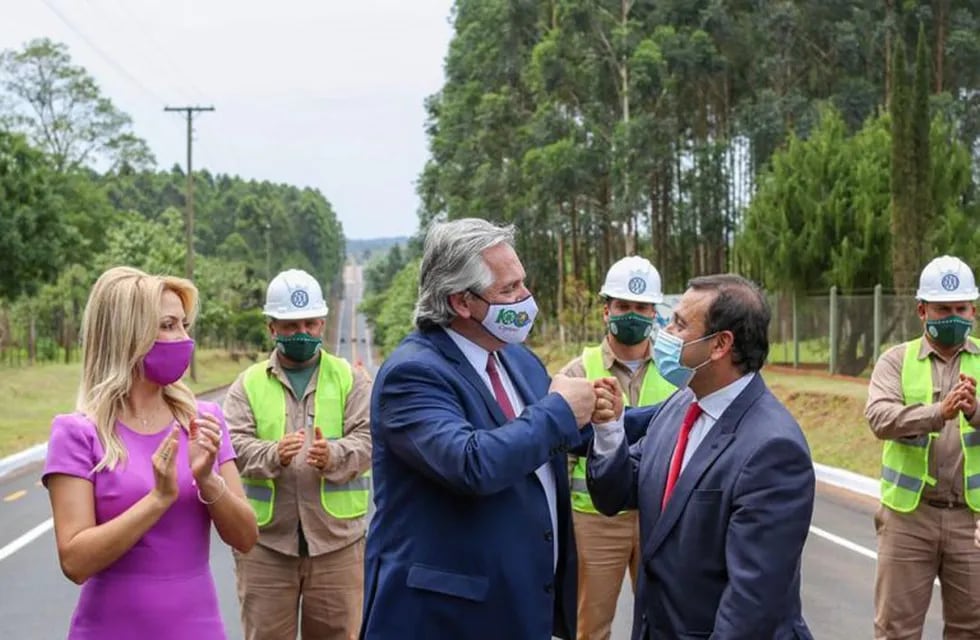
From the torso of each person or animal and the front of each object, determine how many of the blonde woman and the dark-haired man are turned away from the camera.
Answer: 0

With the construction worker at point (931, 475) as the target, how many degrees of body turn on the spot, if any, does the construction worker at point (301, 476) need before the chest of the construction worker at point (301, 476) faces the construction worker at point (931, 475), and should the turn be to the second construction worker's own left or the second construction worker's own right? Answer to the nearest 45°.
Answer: approximately 90° to the second construction worker's own left

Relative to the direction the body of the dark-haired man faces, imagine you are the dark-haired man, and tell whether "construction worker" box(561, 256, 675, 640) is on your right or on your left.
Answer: on your right

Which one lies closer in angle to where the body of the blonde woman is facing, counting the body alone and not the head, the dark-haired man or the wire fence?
the dark-haired man

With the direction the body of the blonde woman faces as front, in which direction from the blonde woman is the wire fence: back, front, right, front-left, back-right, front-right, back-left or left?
left

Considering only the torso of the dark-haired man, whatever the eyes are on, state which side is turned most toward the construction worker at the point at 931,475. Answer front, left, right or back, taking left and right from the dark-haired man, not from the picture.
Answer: back

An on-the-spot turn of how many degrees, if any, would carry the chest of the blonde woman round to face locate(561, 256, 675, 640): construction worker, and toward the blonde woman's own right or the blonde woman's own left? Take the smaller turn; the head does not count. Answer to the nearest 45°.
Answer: approximately 90° to the blonde woman's own left

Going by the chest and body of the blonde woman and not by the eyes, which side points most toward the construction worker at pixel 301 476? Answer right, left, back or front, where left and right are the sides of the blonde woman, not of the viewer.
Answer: left

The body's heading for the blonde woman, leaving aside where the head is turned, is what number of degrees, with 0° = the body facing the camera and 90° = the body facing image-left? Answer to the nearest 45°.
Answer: approximately 315°
